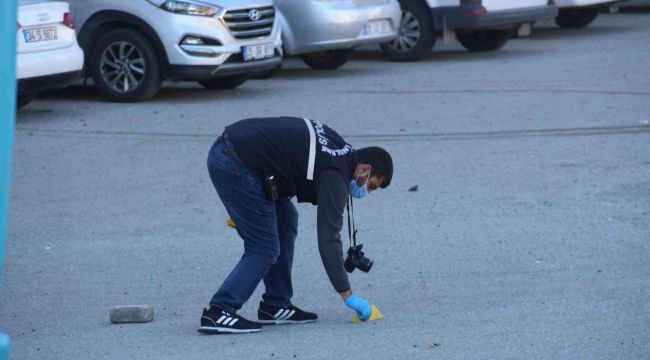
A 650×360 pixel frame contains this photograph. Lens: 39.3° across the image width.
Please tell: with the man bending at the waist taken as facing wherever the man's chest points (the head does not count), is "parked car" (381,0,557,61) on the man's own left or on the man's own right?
on the man's own left

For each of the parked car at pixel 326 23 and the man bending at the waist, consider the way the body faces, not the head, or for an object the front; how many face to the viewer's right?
1

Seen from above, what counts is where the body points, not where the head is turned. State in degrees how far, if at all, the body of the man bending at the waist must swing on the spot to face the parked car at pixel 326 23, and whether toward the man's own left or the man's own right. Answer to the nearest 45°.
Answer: approximately 90° to the man's own left

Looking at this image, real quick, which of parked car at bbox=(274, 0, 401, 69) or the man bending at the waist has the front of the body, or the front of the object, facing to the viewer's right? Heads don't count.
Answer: the man bending at the waist

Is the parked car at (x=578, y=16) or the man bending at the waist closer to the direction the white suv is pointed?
the man bending at the waist

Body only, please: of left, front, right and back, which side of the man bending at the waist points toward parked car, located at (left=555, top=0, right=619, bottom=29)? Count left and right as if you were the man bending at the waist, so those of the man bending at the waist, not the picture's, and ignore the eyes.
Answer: left

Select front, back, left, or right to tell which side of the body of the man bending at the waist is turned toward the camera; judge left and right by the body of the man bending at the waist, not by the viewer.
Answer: right
